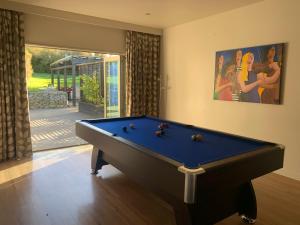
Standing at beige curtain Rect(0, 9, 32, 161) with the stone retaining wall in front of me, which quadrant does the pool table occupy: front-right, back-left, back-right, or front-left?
back-right

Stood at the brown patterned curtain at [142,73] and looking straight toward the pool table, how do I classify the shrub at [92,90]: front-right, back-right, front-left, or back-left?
back-right

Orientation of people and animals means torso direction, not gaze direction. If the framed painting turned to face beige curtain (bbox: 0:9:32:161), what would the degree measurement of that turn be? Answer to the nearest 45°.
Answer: approximately 45° to its right

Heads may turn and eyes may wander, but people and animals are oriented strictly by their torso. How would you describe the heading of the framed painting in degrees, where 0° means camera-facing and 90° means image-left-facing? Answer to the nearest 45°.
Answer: approximately 45°

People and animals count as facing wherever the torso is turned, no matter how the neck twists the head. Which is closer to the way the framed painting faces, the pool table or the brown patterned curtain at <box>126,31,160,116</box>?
the pool table

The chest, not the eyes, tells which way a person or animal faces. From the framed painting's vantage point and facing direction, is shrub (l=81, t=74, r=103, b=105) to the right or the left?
on its right

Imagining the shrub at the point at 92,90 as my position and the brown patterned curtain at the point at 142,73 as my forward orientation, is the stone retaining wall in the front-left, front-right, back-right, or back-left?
back-right

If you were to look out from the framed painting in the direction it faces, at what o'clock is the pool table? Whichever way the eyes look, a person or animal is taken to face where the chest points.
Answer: The pool table is roughly at 11 o'clock from the framed painting.

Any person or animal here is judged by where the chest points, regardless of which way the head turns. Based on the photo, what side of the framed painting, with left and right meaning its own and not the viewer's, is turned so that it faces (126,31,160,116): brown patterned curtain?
right

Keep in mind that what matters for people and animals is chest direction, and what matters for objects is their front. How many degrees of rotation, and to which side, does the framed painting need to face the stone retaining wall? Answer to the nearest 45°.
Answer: approximately 90° to its right

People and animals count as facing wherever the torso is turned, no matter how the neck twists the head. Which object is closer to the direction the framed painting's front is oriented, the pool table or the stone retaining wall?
the pool table
